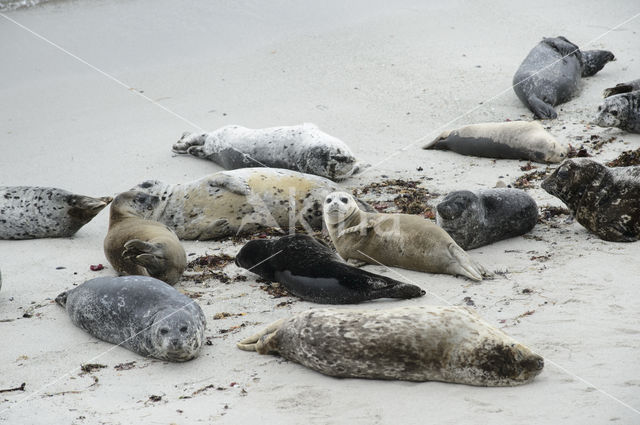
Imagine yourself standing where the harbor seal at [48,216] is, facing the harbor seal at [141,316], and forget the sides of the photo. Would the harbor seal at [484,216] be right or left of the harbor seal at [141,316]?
left

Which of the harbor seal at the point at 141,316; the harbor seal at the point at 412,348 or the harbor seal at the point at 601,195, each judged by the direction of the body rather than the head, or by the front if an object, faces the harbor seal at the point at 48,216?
the harbor seal at the point at 601,195

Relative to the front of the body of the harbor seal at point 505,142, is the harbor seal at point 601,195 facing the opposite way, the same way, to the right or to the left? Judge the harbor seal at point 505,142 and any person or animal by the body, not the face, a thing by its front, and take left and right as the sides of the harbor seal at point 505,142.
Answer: the opposite way

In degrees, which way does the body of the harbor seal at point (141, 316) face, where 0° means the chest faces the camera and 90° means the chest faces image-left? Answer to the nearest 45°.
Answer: approximately 315°

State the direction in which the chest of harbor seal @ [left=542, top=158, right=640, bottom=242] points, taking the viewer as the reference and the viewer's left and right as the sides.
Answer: facing to the left of the viewer

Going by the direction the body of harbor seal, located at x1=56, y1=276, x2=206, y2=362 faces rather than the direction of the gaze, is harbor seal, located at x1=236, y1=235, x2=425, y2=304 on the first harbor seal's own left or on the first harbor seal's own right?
on the first harbor seal's own left

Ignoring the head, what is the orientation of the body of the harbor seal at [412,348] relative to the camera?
to the viewer's right

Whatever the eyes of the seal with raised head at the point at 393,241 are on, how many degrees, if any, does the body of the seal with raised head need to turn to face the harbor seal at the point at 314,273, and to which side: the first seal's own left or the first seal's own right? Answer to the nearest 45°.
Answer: approximately 45° to the first seal's own left

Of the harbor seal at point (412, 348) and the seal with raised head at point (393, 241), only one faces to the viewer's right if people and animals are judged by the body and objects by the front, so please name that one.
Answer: the harbor seal

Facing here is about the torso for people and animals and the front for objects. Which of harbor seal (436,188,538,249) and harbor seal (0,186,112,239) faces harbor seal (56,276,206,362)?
harbor seal (436,188,538,249)

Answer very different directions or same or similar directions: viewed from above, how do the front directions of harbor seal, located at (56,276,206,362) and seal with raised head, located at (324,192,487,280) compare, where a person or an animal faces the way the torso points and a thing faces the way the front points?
very different directions

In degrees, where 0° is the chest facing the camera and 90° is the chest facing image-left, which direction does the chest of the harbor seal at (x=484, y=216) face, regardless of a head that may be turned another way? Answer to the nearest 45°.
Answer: approximately 45°

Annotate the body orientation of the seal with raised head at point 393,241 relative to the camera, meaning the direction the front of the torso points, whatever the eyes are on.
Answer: to the viewer's left

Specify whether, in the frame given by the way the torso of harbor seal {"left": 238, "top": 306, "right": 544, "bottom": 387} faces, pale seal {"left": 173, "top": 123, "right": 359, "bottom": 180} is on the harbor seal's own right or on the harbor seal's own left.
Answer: on the harbor seal's own left
